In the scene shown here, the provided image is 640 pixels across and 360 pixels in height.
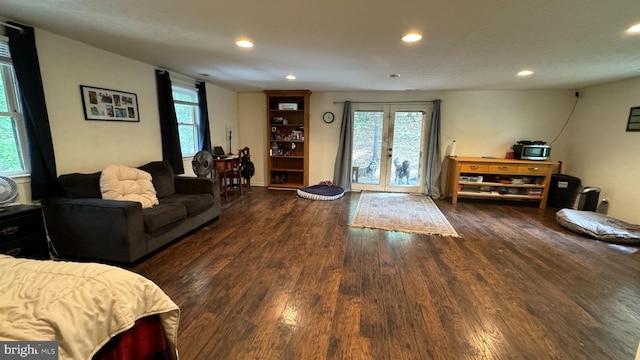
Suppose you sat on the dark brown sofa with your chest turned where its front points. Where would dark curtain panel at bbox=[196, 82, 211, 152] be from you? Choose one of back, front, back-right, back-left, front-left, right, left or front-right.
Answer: left

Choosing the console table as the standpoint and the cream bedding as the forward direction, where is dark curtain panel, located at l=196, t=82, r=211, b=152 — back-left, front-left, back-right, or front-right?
front-right

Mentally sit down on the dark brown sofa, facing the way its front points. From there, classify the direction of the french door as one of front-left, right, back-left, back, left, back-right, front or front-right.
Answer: front-left

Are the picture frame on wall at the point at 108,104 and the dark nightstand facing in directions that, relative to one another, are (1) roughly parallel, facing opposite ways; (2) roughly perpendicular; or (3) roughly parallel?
roughly parallel

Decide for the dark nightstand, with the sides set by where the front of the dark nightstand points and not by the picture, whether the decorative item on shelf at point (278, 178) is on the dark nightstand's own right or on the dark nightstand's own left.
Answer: on the dark nightstand's own left

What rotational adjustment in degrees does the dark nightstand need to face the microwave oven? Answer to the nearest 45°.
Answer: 0° — it already faces it

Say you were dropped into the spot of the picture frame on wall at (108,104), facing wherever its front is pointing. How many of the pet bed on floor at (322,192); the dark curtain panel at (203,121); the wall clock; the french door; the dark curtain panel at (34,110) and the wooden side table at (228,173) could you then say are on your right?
1

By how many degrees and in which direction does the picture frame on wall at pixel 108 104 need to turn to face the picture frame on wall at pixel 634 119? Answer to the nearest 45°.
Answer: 0° — it already faces it

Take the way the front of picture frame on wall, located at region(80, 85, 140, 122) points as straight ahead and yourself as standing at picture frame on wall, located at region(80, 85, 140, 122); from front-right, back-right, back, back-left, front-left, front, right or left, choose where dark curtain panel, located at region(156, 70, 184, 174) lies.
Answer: left

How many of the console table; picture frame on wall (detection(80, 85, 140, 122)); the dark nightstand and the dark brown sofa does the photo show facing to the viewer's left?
0

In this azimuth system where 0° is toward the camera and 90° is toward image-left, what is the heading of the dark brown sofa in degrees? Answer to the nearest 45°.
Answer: approximately 315°

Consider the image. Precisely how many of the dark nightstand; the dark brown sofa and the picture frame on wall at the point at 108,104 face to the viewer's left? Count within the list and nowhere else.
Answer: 0

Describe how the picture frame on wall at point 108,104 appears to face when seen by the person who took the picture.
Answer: facing the viewer and to the right of the viewer

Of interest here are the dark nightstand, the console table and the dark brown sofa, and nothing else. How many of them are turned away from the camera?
0

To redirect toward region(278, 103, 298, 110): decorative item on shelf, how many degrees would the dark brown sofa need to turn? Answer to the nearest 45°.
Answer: approximately 90° to its left

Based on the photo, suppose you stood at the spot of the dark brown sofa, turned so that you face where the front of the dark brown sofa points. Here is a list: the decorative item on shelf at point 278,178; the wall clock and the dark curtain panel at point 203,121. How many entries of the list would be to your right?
0

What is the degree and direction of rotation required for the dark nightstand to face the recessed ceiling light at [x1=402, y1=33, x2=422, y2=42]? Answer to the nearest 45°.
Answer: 0° — it already faces it

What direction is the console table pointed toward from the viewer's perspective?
toward the camera

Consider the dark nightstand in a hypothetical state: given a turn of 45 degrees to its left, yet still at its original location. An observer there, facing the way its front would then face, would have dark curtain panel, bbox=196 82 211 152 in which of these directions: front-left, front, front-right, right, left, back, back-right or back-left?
front-left
